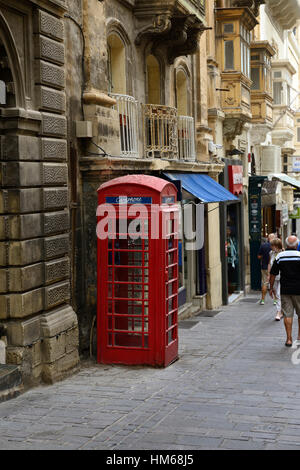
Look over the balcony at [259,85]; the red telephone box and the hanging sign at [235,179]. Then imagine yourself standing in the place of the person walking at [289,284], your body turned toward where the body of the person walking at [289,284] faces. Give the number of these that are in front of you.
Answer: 2

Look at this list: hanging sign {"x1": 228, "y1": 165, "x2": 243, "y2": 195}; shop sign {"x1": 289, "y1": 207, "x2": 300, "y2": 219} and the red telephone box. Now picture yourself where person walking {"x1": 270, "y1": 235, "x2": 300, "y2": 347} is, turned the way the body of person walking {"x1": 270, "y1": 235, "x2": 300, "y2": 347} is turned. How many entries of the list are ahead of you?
2

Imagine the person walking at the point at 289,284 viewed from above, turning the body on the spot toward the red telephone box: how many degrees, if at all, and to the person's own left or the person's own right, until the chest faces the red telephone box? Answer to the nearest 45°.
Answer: approximately 135° to the person's own left

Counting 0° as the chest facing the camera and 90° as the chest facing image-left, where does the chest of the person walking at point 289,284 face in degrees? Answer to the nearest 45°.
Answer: approximately 180°

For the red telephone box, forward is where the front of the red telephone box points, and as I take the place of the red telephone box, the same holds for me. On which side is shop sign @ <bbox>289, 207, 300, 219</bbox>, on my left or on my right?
on my left

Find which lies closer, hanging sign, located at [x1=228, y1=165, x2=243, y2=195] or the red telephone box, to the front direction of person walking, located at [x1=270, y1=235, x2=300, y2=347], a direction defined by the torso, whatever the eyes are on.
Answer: the hanging sign

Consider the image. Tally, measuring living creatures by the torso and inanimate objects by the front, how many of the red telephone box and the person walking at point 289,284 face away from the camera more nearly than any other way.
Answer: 1

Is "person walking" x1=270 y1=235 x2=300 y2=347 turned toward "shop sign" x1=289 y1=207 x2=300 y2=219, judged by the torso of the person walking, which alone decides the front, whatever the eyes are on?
yes

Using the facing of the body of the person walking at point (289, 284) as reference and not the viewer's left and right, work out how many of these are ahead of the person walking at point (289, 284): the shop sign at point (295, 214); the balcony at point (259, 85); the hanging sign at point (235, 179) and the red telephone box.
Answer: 3

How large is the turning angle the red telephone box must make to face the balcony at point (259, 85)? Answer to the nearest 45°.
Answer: approximately 180°

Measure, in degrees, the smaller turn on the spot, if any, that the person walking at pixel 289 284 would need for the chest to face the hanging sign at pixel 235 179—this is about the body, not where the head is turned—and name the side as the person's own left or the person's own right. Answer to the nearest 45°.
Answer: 0° — they already face it
